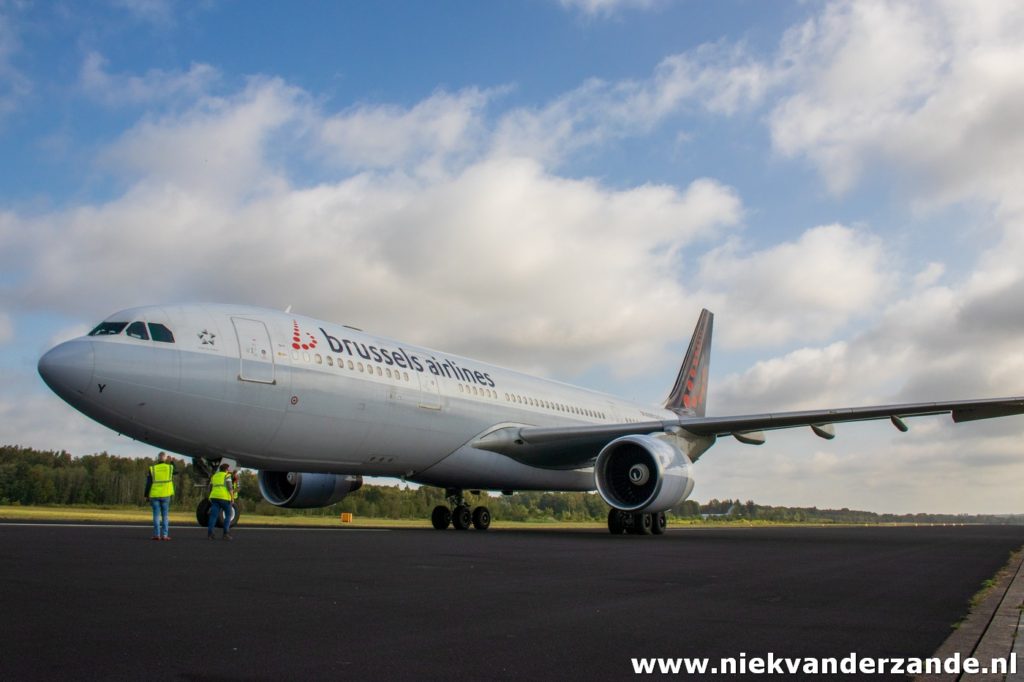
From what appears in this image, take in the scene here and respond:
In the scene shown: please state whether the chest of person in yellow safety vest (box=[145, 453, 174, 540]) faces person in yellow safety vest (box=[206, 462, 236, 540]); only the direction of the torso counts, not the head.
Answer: no

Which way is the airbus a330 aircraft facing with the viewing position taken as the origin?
facing the viewer and to the left of the viewer

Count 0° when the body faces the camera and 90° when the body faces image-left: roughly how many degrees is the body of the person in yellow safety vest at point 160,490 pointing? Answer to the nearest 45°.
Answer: approximately 180°
